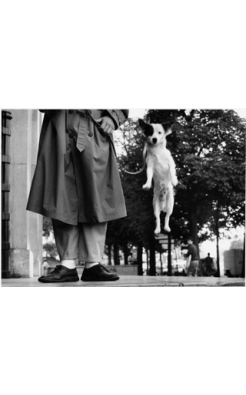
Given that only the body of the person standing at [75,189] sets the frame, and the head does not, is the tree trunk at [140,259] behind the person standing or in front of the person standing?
behind

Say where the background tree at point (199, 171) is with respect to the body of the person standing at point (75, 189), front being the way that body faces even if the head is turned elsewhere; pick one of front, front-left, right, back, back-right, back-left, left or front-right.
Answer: back-left

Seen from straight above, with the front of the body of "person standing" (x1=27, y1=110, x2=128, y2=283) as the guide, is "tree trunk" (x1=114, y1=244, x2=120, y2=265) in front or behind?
behind

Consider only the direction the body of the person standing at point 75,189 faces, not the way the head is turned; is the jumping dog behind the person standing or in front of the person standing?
behind

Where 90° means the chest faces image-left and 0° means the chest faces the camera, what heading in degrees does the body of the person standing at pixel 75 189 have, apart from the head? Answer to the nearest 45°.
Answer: approximately 0°
